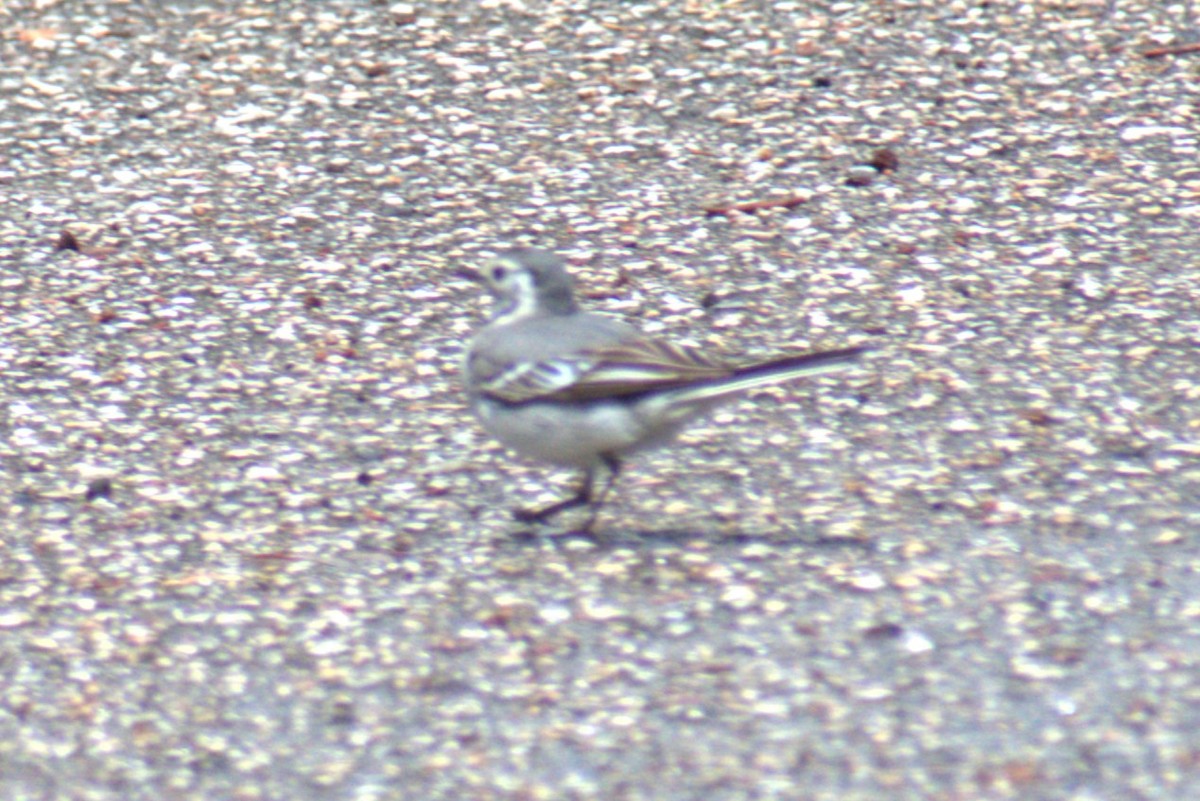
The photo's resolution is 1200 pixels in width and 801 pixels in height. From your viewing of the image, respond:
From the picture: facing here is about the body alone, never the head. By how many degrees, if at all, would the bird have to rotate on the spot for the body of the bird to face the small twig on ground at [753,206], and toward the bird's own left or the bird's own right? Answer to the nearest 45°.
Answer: approximately 90° to the bird's own right

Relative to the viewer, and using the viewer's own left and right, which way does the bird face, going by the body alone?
facing to the left of the viewer
